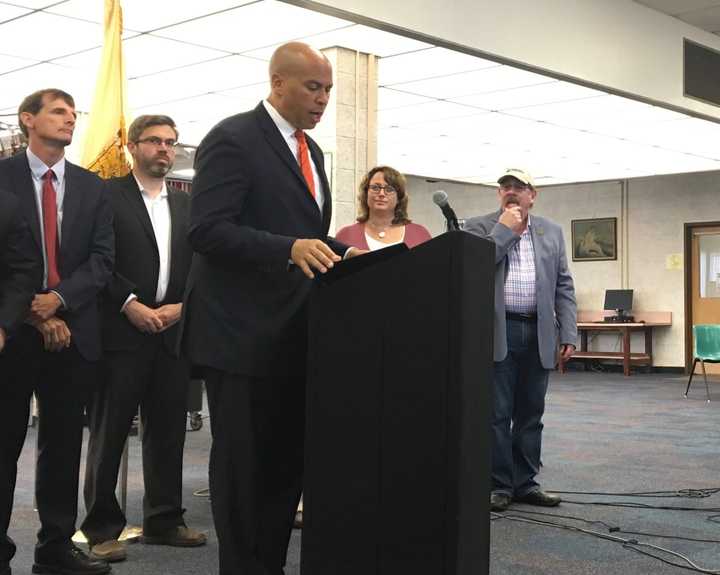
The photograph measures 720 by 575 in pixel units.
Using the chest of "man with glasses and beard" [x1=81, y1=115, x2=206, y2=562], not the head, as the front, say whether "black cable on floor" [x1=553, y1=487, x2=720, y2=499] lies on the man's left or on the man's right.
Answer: on the man's left

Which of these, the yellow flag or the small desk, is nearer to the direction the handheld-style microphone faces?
the yellow flag

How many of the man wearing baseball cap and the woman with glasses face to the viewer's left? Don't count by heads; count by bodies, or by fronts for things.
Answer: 0

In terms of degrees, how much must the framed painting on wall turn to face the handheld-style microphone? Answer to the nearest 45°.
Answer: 0° — it already faces it

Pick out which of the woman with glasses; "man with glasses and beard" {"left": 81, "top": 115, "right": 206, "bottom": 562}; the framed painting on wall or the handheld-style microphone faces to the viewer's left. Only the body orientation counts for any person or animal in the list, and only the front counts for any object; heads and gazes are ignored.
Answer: the handheld-style microphone

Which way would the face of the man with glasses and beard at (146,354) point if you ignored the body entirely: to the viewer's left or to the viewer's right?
to the viewer's right

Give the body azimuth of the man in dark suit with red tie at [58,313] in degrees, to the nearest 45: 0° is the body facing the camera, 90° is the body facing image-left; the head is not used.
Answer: approximately 315°
